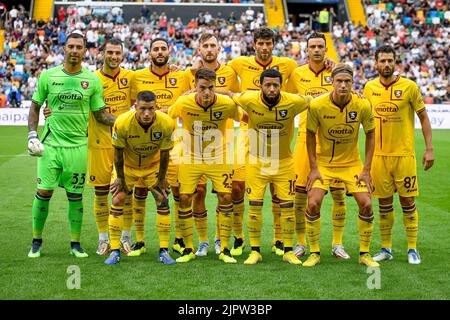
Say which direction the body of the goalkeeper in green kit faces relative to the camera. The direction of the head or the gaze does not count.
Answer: toward the camera

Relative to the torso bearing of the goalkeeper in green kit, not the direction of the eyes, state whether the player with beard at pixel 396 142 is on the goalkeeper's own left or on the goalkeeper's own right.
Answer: on the goalkeeper's own left
